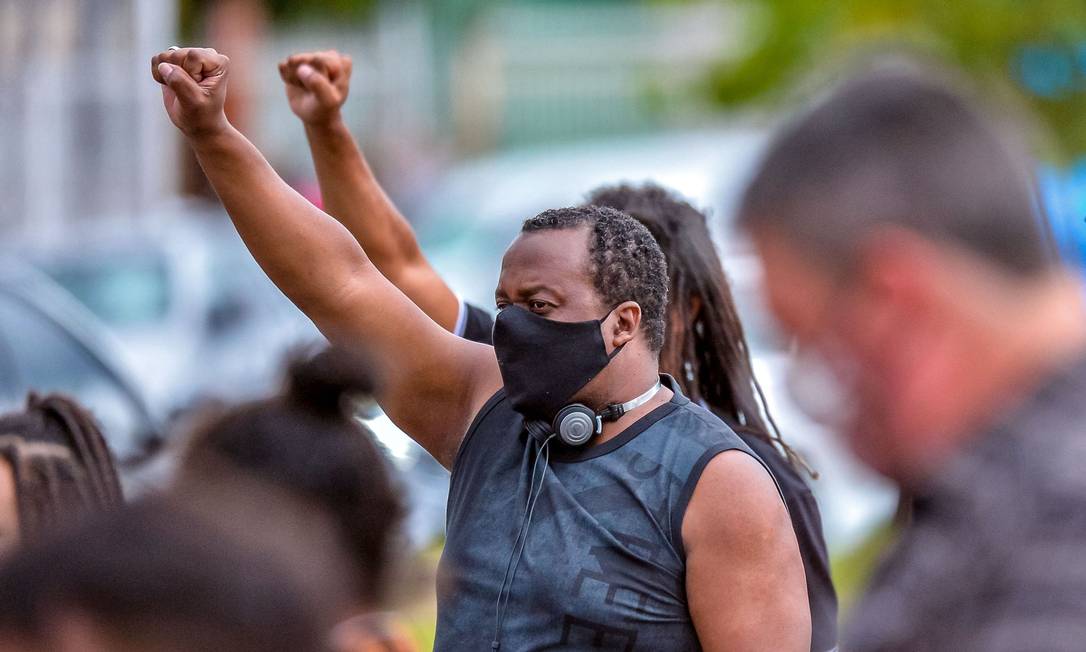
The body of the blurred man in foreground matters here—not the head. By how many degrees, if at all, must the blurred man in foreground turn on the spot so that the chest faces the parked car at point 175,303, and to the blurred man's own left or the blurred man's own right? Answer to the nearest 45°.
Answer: approximately 45° to the blurred man's own right

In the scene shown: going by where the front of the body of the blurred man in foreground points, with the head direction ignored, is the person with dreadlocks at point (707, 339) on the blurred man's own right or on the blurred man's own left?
on the blurred man's own right

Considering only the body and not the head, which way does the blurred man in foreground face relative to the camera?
to the viewer's left

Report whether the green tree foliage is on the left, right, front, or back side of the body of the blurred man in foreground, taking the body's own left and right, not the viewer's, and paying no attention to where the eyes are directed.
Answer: right

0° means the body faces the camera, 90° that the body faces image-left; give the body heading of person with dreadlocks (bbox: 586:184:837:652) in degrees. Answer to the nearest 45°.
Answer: approximately 90°

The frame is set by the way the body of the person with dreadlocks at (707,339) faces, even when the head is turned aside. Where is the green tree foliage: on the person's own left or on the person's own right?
on the person's own right

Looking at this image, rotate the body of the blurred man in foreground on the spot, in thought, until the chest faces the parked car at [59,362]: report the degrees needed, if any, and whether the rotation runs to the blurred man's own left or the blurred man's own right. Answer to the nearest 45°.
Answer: approximately 45° to the blurred man's own right

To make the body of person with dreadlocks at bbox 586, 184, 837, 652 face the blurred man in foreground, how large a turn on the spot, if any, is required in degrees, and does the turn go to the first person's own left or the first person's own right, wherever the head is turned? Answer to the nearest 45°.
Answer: approximately 90° to the first person's own left

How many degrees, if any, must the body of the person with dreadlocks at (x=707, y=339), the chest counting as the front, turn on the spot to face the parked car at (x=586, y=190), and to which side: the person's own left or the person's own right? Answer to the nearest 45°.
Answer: approximately 90° to the person's own right
